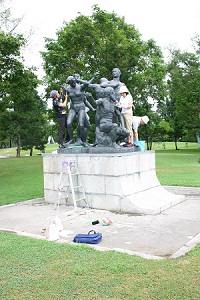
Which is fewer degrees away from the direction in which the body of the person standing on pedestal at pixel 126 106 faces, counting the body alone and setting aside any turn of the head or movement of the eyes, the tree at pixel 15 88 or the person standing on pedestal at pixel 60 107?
the person standing on pedestal

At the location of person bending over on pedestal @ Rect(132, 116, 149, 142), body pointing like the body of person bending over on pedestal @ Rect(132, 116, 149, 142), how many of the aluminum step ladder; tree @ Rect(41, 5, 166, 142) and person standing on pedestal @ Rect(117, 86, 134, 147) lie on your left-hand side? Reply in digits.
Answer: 1

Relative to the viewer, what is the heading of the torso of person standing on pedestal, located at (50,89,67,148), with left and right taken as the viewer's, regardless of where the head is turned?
facing to the right of the viewer

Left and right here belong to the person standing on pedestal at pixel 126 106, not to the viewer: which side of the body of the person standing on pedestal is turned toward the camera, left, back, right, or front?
left

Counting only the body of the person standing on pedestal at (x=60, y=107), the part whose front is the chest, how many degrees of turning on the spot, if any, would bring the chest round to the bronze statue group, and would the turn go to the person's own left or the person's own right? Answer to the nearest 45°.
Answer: approximately 45° to the person's own right

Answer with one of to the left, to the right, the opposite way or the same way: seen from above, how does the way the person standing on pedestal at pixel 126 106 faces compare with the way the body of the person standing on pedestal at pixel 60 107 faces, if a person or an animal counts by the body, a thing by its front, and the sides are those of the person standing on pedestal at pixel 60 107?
the opposite way
